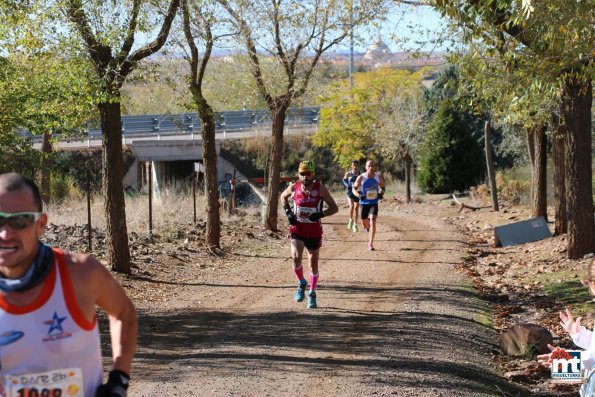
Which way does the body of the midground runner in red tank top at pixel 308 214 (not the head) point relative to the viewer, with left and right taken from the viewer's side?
facing the viewer

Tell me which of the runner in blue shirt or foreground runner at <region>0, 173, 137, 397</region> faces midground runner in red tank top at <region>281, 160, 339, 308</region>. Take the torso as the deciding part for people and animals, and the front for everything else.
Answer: the runner in blue shirt

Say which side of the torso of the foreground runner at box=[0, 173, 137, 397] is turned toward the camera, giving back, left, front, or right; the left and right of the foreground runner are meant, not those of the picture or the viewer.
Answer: front

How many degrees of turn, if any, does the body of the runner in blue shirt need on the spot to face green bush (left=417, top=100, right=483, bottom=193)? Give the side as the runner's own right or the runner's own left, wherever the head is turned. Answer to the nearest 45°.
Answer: approximately 180°

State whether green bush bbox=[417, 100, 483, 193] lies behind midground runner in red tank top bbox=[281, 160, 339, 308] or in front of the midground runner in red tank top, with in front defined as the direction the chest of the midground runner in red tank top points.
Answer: behind

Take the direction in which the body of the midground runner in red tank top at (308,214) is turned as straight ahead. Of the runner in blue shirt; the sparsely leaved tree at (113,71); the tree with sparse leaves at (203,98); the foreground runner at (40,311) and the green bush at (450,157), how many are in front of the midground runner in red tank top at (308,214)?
1

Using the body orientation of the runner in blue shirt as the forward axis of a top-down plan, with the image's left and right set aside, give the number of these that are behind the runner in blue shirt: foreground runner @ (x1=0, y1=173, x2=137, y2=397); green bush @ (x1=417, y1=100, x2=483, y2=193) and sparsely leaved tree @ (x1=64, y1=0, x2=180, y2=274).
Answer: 1

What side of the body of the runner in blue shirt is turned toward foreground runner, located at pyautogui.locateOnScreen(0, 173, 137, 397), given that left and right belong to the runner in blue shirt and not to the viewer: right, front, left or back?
front

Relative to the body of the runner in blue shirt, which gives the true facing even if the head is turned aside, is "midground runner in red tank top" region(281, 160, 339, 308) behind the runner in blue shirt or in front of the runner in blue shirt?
in front

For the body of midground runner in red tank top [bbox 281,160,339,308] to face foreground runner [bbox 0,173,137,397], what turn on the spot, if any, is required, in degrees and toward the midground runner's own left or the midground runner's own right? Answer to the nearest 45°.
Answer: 0° — they already face them

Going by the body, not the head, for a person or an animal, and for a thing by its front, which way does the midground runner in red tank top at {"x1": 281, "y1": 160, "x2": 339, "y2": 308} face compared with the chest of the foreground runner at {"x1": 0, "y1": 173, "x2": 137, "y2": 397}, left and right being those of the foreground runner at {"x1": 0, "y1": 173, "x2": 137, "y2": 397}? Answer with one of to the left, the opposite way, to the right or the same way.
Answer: the same way

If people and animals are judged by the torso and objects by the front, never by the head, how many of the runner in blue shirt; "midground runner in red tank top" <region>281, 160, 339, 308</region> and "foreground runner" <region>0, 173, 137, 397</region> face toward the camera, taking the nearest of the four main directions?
3

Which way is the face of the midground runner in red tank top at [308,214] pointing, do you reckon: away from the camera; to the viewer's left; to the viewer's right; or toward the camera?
toward the camera

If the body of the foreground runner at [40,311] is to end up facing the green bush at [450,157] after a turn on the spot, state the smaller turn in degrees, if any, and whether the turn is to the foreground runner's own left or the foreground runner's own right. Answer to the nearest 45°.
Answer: approximately 135° to the foreground runner's own left
